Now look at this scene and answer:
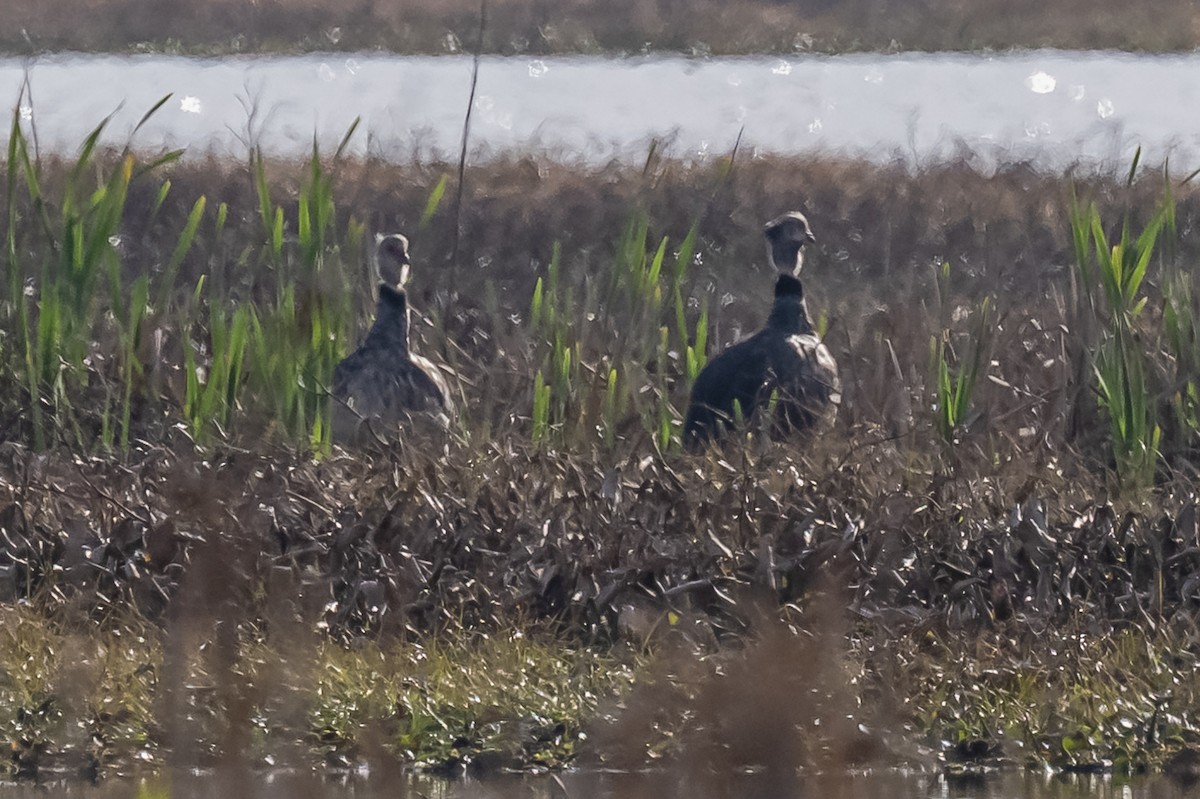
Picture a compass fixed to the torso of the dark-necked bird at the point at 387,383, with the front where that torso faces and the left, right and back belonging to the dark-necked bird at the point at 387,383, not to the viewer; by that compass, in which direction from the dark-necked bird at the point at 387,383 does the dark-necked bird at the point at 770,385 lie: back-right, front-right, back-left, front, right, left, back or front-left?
front-left
